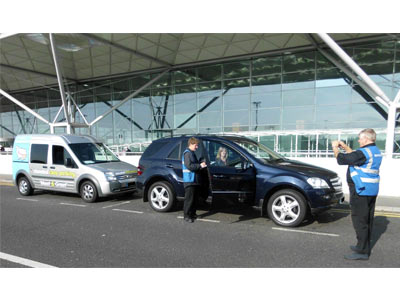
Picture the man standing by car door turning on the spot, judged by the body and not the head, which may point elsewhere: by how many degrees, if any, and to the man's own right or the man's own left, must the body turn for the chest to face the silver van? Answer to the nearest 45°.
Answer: approximately 135° to the man's own left

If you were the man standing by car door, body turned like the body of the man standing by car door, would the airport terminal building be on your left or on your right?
on your left

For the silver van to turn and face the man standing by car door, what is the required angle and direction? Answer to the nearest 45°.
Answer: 0° — it already faces them

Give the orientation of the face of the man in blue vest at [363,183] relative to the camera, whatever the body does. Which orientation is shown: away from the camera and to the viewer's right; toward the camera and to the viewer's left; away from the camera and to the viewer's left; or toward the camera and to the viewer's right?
away from the camera and to the viewer's left

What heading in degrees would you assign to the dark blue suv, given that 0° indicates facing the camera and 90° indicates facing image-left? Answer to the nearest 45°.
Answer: approximately 315°

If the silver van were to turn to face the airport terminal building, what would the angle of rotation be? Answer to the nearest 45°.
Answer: approximately 90° to its left

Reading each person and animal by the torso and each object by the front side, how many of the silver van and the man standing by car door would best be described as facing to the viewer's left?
0

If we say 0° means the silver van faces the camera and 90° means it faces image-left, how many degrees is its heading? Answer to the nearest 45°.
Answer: approximately 315°

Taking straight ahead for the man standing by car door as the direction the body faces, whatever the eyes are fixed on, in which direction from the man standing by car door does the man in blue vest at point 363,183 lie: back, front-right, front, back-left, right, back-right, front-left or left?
front-right

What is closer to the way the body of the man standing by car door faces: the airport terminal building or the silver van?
the airport terminal building

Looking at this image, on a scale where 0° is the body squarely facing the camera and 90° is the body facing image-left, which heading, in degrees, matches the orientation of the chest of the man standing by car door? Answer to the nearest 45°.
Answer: approximately 270°

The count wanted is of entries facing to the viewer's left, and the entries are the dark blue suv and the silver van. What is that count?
0

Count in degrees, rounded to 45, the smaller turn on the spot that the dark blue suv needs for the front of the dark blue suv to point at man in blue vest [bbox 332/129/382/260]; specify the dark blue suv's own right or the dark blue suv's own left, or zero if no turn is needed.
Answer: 0° — it already faces them

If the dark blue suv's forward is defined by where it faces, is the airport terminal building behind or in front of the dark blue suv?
behind
